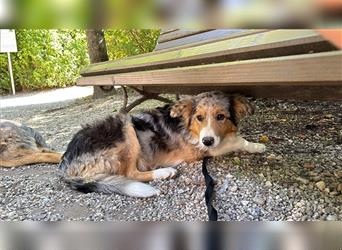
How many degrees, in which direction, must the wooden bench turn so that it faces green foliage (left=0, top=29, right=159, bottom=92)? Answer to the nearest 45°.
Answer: approximately 90° to its right

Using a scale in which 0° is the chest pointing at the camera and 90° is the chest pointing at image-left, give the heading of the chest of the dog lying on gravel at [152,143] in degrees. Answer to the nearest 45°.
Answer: approximately 270°

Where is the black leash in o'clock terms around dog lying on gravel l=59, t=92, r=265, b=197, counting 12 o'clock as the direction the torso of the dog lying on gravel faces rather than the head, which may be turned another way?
The black leash is roughly at 2 o'clock from the dog lying on gravel.

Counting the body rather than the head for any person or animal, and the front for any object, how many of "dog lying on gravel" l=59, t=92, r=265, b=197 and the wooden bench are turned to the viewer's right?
1

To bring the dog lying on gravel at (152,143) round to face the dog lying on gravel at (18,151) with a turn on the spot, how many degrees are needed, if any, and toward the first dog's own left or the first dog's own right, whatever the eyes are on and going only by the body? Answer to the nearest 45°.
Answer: approximately 135° to the first dog's own left

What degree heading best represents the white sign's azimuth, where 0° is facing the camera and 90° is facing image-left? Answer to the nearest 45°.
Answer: approximately 0°

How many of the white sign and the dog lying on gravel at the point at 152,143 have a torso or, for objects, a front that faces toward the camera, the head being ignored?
1

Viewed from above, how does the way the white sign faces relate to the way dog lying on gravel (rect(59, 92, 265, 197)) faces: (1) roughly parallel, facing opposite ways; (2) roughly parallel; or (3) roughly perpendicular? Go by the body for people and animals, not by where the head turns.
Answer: roughly perpendicular
